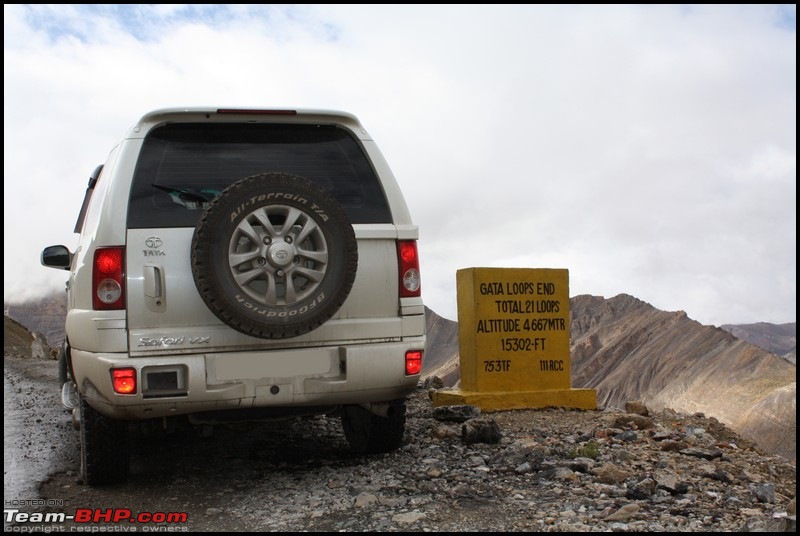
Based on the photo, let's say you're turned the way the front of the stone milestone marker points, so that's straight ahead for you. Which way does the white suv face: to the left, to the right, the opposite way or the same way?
the opposite way

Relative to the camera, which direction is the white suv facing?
away from the camera

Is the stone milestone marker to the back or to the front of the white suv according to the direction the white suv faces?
to the front

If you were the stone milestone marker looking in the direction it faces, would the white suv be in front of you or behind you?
in front

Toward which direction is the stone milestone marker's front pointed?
toward the camera

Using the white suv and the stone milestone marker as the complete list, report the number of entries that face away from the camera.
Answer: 1
